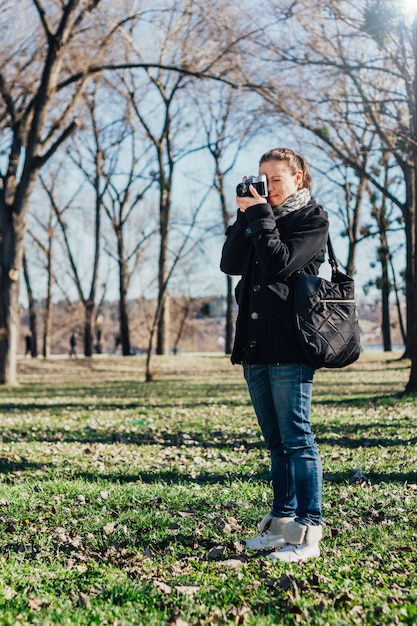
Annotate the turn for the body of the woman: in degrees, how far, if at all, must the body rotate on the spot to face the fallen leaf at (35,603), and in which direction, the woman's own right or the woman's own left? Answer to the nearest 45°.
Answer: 0° — they already face it

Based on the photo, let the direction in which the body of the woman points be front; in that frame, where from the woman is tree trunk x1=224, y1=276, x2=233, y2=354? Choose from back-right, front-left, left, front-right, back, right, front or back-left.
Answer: back-right

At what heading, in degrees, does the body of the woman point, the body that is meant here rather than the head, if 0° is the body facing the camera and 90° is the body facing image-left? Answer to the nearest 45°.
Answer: approximately 45°

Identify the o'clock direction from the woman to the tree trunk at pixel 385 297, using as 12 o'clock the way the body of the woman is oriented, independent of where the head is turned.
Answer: The tree trunk is roughly at 5 o'clock from the woman.

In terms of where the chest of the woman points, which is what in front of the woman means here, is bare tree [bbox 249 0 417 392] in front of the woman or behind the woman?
behind

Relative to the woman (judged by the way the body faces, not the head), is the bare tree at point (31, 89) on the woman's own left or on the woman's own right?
on the woman's own right

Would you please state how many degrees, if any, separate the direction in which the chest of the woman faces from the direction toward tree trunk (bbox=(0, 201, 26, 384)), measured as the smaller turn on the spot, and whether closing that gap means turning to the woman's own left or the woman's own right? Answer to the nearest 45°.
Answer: approximately 90° to the woman's own right

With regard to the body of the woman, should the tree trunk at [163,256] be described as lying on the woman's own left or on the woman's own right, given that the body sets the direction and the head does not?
on the woman's own right
